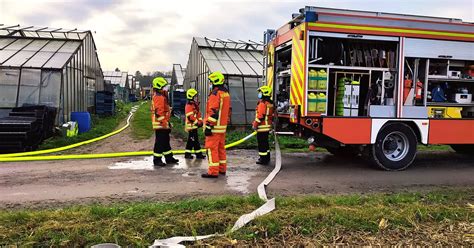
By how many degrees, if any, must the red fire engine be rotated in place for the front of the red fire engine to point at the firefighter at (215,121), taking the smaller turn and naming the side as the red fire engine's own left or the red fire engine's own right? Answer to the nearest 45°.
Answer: approximately 180°

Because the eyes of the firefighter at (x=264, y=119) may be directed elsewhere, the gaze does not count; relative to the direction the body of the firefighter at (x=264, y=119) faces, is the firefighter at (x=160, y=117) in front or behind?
in front

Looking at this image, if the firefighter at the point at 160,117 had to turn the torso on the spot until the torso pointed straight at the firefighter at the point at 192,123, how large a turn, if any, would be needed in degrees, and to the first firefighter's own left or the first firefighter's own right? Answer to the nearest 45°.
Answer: approximately 45° to the first firefighter's own left

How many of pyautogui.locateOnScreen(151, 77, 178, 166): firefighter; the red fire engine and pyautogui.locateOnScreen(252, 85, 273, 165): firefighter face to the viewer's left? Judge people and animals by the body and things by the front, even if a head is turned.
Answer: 1

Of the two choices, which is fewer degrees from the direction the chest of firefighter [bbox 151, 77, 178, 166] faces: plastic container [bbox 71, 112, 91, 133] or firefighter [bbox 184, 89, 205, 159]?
the firefighter
